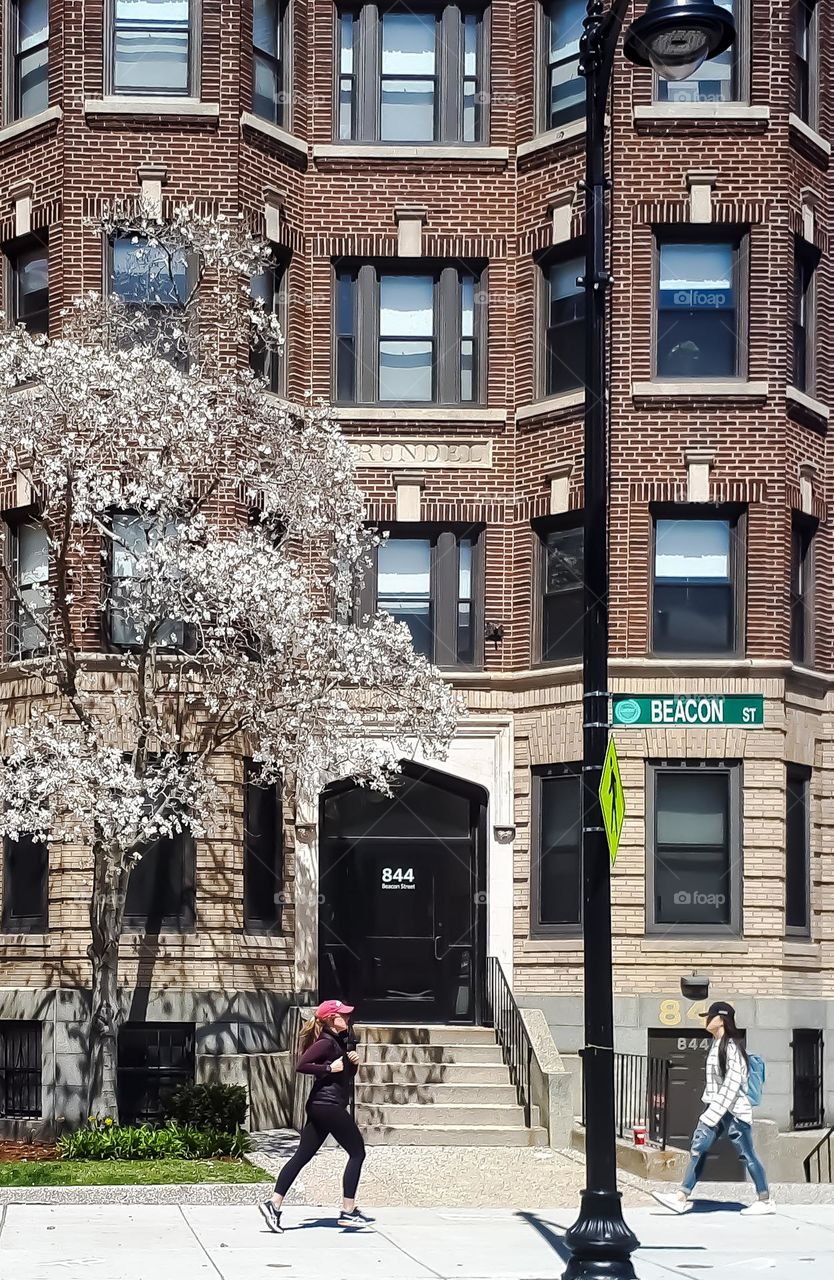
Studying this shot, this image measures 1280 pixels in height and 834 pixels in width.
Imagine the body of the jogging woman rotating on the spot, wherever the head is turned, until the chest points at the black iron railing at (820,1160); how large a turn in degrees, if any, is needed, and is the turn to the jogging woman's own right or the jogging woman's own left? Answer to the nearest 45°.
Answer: approximately 45° to the jogging woman's own left

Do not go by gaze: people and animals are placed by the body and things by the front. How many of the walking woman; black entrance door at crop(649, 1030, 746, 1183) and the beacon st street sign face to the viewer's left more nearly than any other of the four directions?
1

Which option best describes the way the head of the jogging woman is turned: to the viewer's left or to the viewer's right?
to the viewer's right

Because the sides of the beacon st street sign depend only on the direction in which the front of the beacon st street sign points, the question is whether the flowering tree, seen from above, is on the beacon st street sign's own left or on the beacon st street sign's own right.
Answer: on the beacon st street sign's own right

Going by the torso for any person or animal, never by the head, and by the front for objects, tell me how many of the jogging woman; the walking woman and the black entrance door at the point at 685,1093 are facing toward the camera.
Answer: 1

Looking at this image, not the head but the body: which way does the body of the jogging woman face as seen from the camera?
to the viewer's right

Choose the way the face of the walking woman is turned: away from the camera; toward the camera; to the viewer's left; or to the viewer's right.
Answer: to the viewer's left

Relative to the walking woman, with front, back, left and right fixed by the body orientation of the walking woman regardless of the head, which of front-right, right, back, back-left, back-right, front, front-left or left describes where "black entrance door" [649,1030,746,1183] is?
right

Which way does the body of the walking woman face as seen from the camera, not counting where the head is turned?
to the viewer's left
